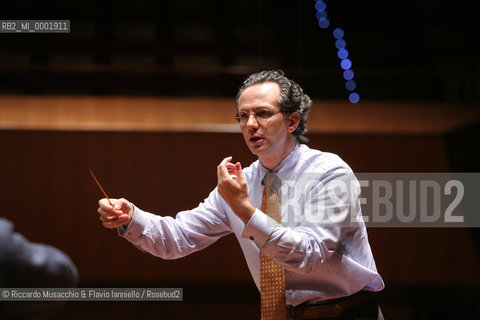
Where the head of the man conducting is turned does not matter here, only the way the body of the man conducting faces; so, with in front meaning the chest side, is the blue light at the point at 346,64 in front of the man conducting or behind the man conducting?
behind

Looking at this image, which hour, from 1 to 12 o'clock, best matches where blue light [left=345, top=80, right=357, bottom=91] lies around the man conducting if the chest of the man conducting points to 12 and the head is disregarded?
The blue light is roughly at 5 o'clock from the man conducting.

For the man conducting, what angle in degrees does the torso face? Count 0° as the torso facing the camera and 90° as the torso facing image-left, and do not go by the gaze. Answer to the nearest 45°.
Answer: approximately 45°

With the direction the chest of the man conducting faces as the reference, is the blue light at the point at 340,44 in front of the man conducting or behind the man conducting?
behind

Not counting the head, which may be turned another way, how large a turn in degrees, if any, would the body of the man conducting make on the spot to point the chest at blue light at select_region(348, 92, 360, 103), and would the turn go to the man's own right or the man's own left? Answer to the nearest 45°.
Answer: approximately 135° to the man's own right

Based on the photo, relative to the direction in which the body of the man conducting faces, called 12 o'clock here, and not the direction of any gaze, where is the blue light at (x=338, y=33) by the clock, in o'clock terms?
The blue light is roughly at 5 o'clock from the man conducting.

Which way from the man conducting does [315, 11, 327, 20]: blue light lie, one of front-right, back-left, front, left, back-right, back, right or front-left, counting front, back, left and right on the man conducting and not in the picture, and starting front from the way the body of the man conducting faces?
back-right

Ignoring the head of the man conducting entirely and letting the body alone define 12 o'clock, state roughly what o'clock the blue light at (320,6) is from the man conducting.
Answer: The blue light is roughly at 5 o'clock from the man conducting.
